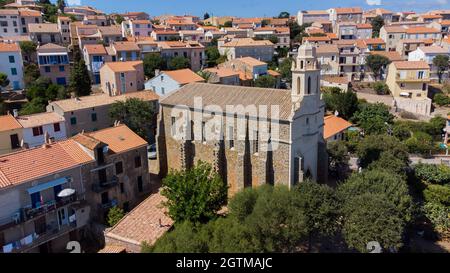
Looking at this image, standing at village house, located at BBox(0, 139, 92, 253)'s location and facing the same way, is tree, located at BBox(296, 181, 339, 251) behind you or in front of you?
in front

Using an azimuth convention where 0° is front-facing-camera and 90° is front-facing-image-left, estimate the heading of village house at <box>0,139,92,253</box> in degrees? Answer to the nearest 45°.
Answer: approximately 315°

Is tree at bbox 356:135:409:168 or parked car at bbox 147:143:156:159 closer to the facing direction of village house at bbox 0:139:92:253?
the tree

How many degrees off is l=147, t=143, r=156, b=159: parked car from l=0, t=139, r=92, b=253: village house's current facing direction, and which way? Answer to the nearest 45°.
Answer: approximately 90° to its left

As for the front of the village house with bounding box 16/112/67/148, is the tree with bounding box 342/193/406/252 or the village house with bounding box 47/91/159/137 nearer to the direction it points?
the tree

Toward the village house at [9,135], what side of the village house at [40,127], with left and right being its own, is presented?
right

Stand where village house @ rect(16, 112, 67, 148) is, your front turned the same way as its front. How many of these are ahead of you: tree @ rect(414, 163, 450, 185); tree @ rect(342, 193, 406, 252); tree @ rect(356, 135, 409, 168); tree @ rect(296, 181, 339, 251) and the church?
5

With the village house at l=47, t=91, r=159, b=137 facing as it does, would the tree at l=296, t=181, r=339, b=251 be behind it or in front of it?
in front
